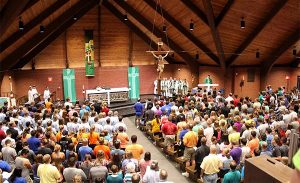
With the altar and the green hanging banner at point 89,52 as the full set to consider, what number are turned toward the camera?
2

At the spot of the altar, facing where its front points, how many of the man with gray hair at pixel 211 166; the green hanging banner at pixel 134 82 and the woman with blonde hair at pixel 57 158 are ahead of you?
2

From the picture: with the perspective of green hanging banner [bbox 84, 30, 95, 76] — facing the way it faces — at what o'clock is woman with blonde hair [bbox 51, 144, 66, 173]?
The woman with blonde hair is roughly at 12 o'clock from the green hanging banner.

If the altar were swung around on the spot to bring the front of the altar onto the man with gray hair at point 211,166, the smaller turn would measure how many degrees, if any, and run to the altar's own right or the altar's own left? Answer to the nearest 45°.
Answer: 0° — it already faces them

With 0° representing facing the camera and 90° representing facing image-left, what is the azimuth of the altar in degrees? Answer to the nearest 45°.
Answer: approximately 0°

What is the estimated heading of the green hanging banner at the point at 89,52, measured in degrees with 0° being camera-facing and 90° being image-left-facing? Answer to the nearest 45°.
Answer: approximately 0°

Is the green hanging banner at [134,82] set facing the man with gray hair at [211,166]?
yes
